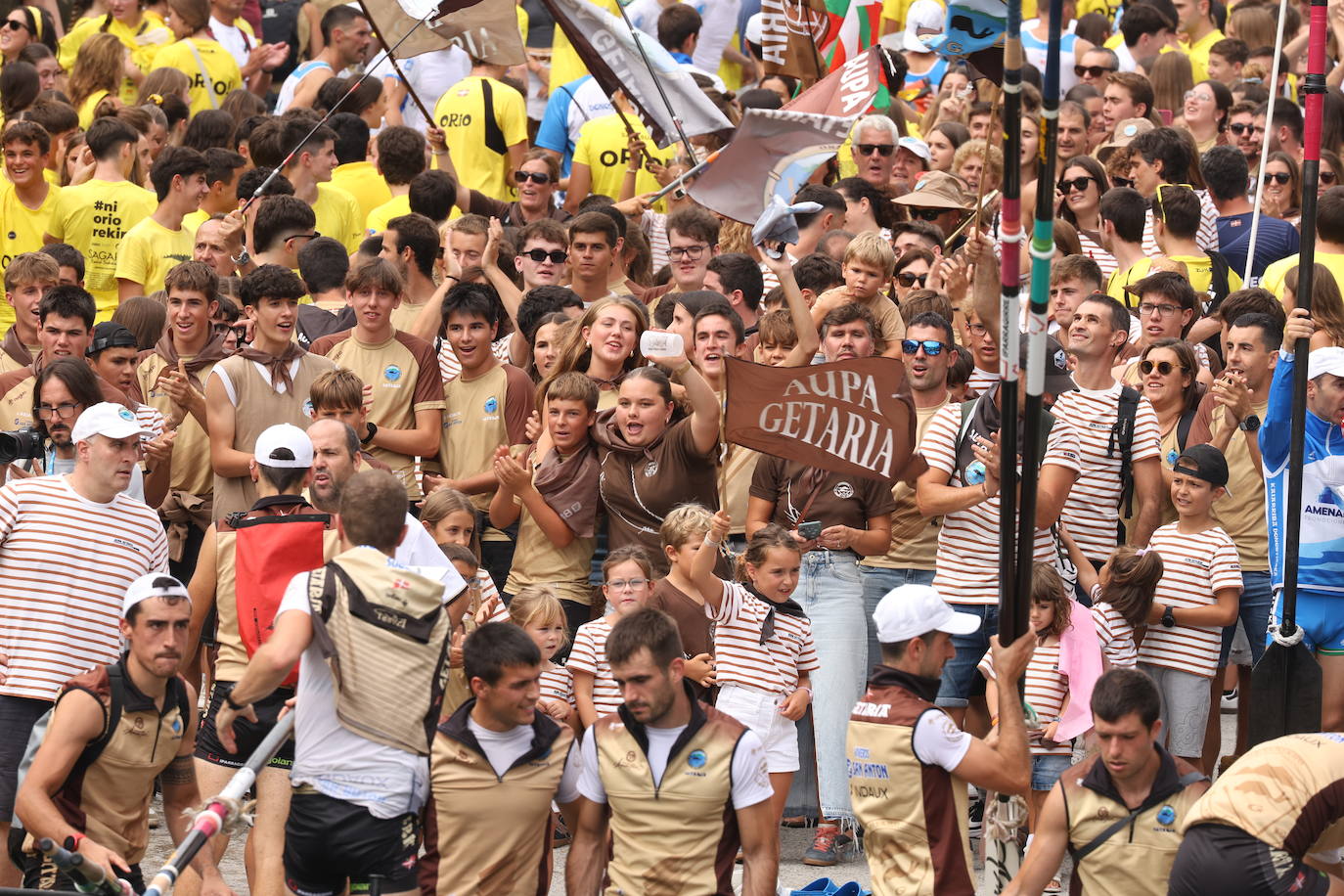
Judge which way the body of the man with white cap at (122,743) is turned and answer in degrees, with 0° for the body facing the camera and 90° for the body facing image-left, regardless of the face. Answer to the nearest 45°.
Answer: approximately 315°

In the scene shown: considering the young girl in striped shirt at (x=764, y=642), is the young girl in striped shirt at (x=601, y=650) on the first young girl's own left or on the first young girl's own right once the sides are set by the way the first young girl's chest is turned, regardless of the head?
on the first young girl's own right

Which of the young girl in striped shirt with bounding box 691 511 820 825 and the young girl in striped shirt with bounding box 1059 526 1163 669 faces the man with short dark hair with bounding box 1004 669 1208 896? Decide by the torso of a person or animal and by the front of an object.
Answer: the young girl in striped shirt with bounding box 691 511 820 825

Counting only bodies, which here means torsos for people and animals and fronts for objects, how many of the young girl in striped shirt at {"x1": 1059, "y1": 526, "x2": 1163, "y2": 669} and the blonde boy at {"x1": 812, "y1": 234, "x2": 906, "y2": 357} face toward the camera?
1

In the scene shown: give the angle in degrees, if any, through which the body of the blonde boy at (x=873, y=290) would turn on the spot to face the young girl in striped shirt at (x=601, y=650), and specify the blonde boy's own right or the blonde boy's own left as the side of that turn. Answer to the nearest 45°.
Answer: approximately 45° to the blonde boy's own right

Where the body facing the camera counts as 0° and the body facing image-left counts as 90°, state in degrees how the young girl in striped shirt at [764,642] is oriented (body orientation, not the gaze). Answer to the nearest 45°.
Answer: approximately 315°

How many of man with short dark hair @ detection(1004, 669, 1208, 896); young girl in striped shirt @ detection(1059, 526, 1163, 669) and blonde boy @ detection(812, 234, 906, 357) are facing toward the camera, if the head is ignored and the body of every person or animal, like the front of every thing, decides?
2

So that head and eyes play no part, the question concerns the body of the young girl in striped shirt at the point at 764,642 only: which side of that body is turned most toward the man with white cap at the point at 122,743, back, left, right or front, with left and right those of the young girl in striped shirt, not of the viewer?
right

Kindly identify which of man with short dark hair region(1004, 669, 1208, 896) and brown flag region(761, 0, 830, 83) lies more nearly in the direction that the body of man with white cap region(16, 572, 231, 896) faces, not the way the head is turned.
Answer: the man with short dark hair

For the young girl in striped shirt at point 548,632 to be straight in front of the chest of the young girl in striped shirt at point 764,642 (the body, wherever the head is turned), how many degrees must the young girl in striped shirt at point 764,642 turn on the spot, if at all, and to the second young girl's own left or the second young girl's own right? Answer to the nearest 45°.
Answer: approximately 135° to the second young girl's own right

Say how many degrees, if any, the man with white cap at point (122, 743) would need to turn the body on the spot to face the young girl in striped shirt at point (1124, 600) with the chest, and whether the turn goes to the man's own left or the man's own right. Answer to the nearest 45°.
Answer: approximately 45° to the man's own left

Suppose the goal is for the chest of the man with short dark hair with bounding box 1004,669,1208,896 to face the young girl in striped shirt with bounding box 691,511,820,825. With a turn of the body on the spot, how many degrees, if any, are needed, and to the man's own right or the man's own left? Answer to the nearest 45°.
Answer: approximately 135° to the man's own right
